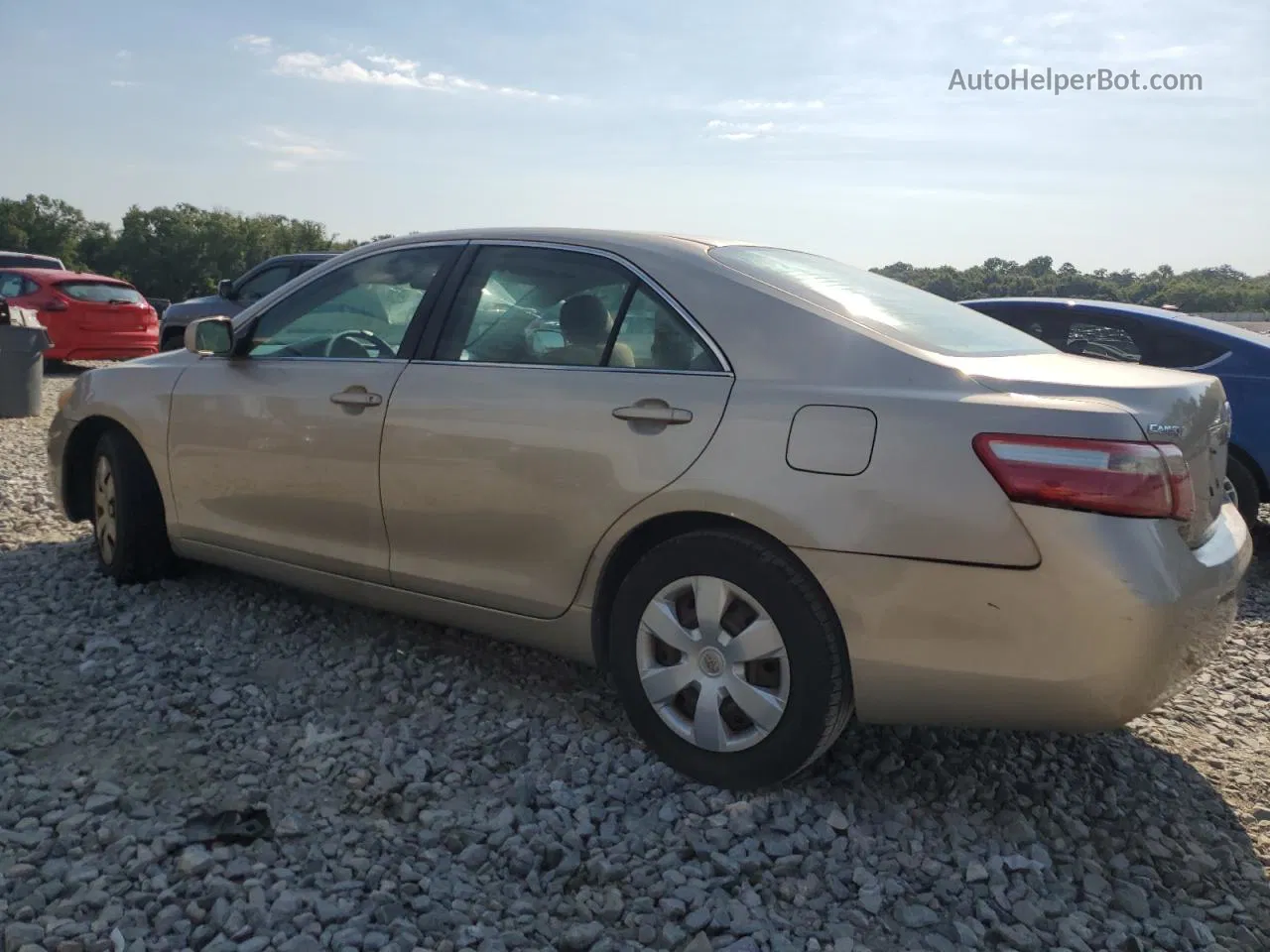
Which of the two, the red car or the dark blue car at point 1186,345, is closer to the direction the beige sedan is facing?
the red car

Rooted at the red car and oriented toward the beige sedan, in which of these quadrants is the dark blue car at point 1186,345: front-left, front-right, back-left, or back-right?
front-left

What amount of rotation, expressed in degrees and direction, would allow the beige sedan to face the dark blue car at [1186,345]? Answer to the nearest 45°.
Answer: approximately 90° to its right

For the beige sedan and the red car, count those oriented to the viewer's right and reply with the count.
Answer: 0

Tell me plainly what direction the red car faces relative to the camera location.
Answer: facing away from the viewer and to the left of the viewer

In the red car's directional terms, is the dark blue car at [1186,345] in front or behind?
behind

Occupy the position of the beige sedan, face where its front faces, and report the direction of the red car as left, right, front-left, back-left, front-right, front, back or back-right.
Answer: front

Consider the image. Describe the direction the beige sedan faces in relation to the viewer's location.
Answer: facing away from the viewer and to the left of the viewer
